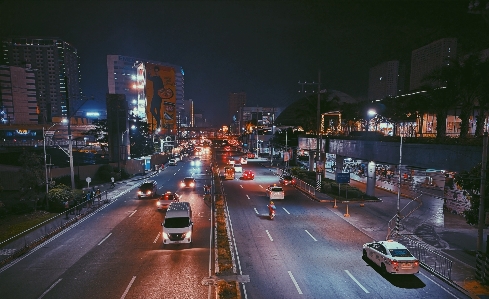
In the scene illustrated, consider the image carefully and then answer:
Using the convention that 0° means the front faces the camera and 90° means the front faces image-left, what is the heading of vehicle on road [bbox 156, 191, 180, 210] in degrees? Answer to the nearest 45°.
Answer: approximately 45°

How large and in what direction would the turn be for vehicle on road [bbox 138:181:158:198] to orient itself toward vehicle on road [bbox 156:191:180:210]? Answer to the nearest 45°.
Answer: approximately 45° to its left

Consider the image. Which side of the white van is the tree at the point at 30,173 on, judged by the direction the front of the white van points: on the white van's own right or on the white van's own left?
on the white van's own right

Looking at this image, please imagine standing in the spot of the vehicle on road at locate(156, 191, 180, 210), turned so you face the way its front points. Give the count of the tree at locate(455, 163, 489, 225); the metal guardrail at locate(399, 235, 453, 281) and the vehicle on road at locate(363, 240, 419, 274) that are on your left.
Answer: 3

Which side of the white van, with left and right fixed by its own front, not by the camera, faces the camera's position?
front

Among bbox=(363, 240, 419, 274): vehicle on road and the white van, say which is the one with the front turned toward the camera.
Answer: the white van

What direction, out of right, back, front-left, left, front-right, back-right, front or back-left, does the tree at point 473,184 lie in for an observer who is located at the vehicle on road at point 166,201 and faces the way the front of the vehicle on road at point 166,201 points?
left

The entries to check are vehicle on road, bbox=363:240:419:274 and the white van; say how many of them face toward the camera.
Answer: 1

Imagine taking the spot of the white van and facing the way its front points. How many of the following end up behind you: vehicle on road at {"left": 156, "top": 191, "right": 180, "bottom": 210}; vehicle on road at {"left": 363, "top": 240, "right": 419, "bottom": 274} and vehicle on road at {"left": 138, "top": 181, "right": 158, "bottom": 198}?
2

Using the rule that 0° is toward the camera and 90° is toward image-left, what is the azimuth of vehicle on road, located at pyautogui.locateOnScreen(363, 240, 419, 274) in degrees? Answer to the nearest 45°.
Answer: approximately 135°

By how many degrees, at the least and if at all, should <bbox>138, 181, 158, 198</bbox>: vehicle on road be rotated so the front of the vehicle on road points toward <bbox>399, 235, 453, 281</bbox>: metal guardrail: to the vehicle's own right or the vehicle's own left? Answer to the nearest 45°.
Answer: approximately 90° to the vehicle's own left

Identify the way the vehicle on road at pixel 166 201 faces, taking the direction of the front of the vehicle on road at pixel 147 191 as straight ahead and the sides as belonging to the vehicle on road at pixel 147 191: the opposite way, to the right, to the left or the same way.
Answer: the same way

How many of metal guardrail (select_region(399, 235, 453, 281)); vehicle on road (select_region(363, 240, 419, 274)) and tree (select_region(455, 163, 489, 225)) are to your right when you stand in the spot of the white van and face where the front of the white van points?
0

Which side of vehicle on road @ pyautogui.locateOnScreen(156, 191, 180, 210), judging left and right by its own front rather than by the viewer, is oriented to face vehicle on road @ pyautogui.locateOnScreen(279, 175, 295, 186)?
back
